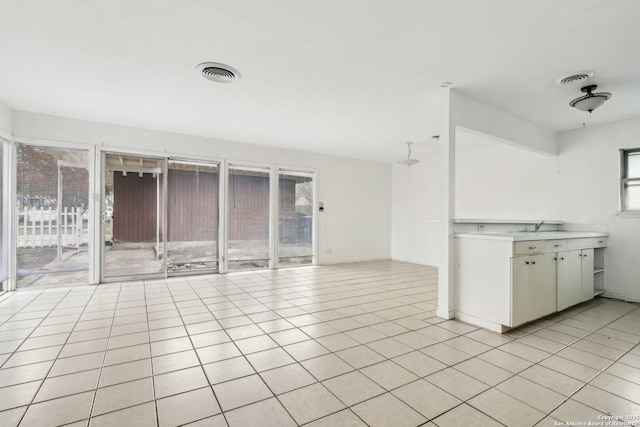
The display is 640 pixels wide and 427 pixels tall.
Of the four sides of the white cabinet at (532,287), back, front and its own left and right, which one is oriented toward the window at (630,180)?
left

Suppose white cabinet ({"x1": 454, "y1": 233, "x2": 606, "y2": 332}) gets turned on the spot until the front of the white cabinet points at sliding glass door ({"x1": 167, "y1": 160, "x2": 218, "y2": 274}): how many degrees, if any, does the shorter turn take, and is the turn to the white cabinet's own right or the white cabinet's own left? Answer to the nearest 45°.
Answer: approximately 135° to the white cabinet's own right

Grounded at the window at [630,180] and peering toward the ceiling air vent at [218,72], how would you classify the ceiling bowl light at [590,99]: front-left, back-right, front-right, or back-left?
front-left

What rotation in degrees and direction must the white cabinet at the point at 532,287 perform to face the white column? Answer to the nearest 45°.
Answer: approximately 135° to its right

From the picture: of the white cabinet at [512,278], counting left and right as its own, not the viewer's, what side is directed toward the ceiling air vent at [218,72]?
right

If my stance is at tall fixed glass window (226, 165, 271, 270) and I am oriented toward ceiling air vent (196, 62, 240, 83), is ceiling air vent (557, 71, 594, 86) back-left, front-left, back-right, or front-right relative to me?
front-left

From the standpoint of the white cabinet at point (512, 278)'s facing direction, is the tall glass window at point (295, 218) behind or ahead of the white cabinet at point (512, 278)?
behind

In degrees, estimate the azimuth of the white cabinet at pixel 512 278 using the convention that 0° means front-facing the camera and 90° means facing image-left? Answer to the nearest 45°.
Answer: approximately 315°

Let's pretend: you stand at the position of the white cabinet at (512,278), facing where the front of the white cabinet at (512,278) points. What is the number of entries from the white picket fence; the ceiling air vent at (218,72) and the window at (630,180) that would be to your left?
1

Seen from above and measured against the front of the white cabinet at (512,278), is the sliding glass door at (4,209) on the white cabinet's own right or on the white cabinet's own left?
on the white cabinet's own right

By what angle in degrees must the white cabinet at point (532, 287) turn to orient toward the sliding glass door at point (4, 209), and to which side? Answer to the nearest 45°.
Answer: approximately 90° to its right
